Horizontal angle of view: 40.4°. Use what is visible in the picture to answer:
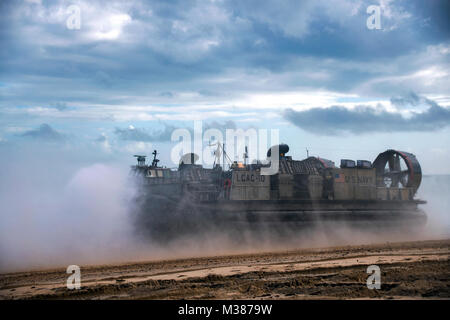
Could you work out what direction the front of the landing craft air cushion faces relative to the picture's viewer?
facing the viewer and to the left of the viewer
